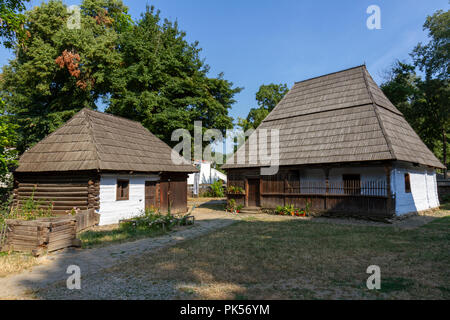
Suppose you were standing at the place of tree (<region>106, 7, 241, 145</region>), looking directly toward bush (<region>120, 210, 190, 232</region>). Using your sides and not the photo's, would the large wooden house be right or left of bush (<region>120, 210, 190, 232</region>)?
left

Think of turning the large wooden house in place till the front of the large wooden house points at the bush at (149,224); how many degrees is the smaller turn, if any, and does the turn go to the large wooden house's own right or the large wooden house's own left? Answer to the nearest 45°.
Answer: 0° — it already faces it

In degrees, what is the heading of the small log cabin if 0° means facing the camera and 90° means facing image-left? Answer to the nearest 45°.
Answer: approximately 315°

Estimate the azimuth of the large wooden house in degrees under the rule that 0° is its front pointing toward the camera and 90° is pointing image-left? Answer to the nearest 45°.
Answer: approximately 45°

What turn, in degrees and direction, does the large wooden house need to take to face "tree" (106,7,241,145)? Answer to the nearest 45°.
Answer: approximately 45° to its right

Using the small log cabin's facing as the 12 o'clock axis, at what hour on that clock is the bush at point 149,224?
The bush is roughly at 12 o'clock from the small log cabin.

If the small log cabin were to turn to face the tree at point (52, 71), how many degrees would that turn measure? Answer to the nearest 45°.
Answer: approximately 135° to its left
